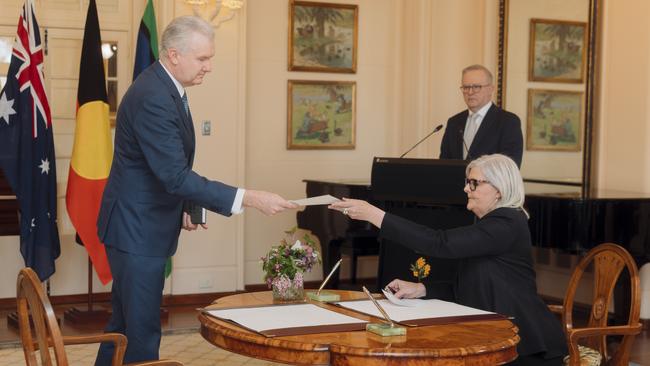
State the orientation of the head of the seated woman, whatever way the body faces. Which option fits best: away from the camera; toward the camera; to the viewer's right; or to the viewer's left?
to the viewer's left

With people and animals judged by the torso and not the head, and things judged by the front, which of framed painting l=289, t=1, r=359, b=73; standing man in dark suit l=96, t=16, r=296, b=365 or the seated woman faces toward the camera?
the framed painting

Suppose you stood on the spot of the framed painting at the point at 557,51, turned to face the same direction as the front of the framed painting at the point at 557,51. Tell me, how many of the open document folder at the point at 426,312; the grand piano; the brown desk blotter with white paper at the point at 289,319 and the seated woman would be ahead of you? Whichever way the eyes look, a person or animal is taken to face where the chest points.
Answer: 4

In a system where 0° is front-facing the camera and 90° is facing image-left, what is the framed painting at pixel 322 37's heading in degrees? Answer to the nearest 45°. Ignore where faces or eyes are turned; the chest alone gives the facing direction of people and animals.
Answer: approximately 0°

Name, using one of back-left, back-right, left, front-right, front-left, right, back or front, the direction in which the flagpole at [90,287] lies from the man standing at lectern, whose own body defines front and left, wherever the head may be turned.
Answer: front-right

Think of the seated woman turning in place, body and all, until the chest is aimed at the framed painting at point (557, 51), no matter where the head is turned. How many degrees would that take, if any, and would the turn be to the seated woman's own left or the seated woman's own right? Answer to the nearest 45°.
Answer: approximately 90° to the seated woman's own right

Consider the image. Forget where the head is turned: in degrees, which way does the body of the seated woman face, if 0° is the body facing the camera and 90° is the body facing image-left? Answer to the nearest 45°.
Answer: approximately 90°

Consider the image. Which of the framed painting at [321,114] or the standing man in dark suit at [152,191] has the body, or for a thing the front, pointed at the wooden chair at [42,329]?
the framed painting

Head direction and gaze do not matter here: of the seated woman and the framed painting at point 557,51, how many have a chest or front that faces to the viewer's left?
1

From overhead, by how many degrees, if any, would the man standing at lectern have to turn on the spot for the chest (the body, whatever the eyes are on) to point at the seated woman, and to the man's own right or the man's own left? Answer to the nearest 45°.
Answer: approximately 45° to the man's own left

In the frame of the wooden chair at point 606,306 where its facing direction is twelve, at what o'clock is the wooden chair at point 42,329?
the wooden chair at point 42,329 is roughly at 12 o'clock from the wooden chair at point 606,306.

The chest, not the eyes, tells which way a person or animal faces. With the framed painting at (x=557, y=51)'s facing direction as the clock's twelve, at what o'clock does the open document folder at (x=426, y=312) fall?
The open document folder is roughly at 12 o'clock from the framed painting.

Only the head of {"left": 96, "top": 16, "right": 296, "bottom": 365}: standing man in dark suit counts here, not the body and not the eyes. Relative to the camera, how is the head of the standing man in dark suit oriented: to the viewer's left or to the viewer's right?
to the viewer's right

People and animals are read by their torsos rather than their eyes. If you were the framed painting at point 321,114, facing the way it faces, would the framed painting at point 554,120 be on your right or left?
on your left

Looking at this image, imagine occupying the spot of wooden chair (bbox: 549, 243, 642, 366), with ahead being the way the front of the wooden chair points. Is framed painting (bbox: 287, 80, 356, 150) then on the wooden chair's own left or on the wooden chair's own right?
on the wooden chair's own right
